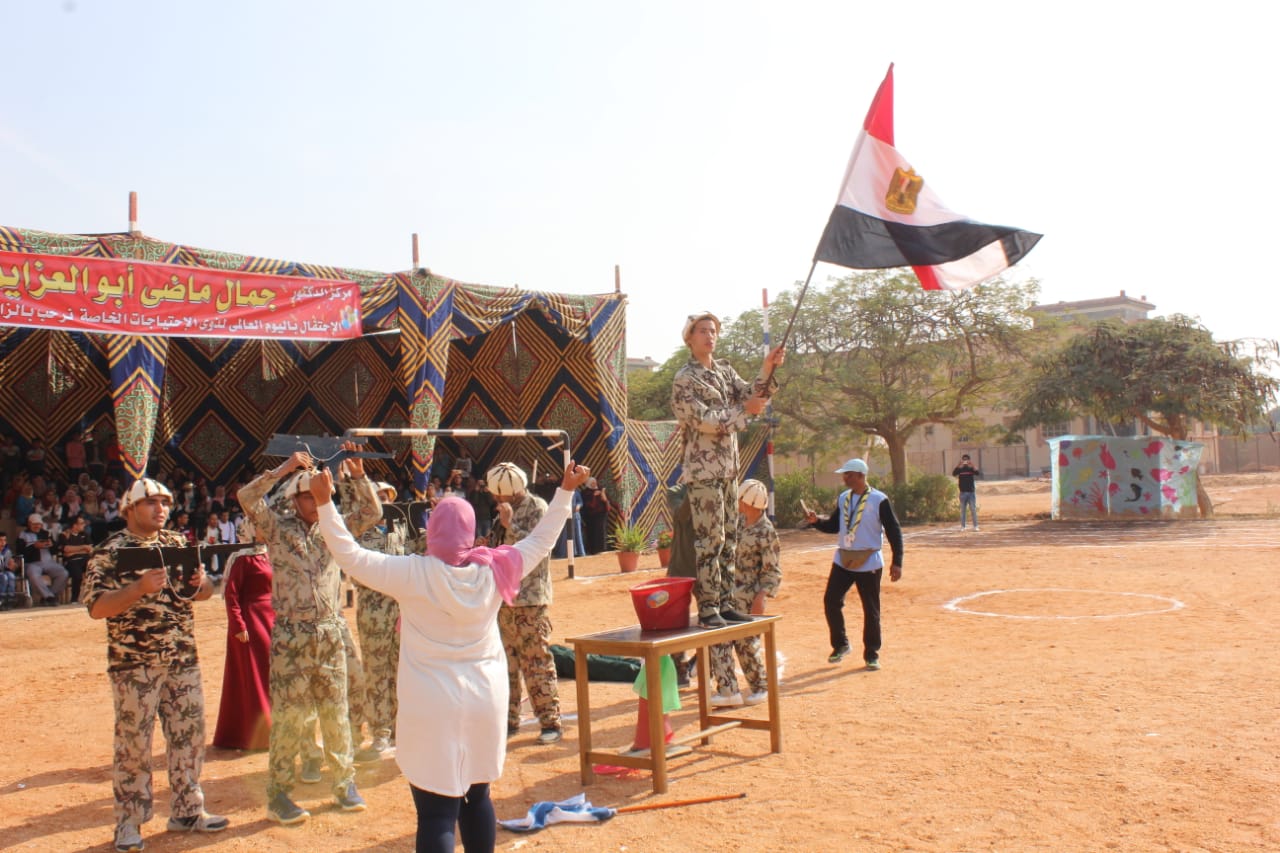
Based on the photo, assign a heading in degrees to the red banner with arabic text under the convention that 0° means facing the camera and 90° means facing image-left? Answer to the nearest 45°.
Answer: approximately 315°

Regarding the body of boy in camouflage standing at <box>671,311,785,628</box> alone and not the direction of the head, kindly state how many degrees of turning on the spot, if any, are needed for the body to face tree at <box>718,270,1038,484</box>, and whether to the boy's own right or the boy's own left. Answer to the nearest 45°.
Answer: approximately 135° to the boy's own left

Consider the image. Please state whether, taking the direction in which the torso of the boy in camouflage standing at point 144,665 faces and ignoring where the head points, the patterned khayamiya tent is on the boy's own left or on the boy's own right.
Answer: on the boy's own left

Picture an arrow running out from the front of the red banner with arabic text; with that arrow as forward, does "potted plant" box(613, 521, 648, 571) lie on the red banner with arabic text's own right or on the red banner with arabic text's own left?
on the red banner with arabic text's own left

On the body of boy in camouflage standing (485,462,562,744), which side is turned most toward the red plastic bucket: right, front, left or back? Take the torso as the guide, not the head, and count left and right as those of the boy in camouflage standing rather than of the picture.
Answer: left

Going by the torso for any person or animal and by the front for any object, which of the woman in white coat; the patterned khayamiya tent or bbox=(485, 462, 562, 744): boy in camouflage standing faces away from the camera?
the woman in white coat

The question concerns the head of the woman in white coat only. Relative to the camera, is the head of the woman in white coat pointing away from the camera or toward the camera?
away from the camera

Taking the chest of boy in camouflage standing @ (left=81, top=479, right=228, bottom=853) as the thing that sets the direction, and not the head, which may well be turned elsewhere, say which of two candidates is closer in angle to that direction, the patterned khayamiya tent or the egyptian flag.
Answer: the egyptian flag

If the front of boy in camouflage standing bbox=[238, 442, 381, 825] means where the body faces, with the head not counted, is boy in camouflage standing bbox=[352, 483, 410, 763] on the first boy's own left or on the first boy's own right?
on the first boy's own left

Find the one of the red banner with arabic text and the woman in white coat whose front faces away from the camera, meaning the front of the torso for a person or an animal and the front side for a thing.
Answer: the woman in white coat

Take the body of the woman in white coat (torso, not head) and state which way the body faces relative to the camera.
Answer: away from the camera

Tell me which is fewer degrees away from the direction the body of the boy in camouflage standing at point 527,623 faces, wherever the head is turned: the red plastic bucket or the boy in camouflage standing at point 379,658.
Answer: the boy in camouflage standing
